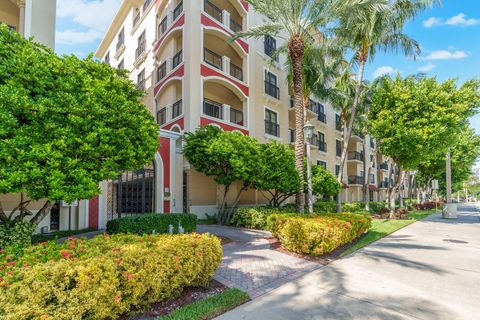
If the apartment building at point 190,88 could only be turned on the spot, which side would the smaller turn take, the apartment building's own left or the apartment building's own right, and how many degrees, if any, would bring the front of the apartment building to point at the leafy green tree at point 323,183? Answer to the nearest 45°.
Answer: approximately 45° to the apartment building's own left

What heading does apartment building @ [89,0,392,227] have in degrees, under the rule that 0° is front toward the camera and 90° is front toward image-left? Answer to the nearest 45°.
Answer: approximately 315°

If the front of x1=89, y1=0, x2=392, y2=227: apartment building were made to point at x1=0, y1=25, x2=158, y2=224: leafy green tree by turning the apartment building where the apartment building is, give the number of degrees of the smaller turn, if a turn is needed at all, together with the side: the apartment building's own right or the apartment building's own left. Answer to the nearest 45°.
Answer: approximately 45° to the apartment building's own right

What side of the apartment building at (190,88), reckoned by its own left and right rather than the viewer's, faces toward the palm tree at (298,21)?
front

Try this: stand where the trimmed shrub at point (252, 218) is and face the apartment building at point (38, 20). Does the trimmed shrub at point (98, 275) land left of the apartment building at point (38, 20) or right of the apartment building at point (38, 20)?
left

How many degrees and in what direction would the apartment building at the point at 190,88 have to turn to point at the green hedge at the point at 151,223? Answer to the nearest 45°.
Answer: approximately 45° to its right

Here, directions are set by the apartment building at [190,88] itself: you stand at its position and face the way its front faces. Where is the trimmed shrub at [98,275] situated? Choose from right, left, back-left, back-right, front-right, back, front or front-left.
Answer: front-right
